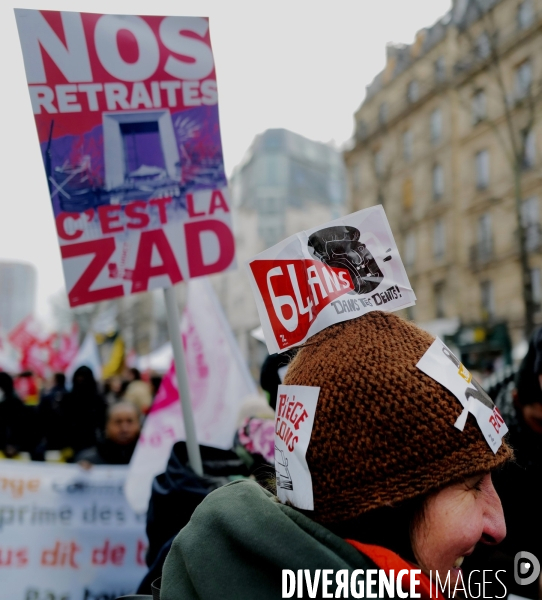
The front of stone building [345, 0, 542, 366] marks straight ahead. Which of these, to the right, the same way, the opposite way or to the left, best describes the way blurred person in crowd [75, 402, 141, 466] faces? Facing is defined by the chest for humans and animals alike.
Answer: to the left

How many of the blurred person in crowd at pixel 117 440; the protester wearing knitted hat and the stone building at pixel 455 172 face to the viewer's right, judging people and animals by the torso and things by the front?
1

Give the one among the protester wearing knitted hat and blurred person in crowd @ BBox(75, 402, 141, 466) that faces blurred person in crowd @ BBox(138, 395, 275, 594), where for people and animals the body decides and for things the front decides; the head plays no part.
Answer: blurred person in crowd @ BBox(75, 402, 141, 466)

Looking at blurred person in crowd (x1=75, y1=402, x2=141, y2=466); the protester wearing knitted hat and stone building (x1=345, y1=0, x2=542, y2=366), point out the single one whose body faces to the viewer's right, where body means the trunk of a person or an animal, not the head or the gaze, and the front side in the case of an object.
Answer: the protester wearing knitted hat

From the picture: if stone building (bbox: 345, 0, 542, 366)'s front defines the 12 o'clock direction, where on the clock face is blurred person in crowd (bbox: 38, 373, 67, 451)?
The blurred person in crowd is roughly at 11 o'clock from the stone building.

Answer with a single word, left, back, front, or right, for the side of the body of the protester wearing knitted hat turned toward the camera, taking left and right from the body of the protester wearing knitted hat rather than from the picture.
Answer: right

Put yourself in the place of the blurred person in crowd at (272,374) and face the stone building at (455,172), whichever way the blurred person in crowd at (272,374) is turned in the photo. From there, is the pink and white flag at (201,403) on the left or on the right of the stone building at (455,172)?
left

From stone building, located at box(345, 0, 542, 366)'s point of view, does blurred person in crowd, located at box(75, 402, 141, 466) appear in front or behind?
in front

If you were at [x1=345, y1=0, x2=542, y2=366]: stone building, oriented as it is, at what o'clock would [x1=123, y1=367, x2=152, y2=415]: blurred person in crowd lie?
The blurred person in crowd is roughly at 11 o'clock from the stone building.

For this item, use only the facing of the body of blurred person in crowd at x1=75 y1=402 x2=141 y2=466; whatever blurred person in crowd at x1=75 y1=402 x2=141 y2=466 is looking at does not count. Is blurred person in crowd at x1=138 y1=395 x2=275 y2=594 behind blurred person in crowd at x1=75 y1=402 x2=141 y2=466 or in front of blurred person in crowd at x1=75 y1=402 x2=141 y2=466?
in front

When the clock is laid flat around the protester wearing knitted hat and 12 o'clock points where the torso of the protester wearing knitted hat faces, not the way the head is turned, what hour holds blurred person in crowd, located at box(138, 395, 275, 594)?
The blurred person in crowd is roughly at 8 o'clock from the protester wearing knitted hat.

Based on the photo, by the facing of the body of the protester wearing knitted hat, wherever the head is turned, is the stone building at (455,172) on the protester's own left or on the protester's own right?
on the protester's own left

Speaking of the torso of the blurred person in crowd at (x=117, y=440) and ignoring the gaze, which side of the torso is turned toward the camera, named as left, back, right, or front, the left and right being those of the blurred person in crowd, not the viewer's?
front
